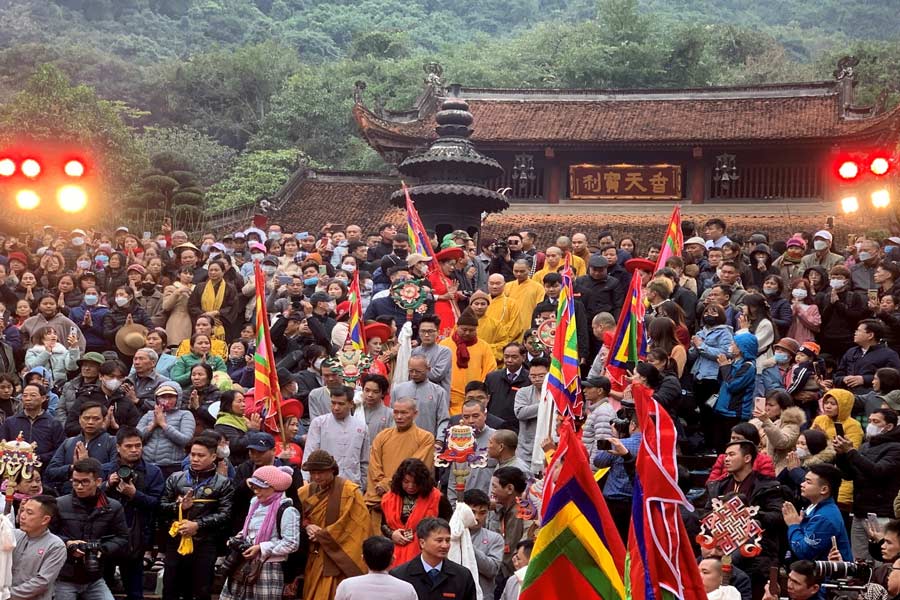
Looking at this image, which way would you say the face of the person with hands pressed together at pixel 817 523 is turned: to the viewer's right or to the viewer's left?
to the viewer's left

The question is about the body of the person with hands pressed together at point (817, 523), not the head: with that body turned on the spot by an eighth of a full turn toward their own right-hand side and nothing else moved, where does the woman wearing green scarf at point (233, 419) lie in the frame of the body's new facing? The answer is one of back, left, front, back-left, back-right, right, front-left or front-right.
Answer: front-left

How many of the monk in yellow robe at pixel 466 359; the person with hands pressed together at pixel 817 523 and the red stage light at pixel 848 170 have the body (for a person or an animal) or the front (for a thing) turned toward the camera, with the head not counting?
2

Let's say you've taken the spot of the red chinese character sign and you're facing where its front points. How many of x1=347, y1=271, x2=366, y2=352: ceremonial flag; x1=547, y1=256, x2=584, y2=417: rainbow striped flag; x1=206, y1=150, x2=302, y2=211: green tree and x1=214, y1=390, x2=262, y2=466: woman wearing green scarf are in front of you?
3

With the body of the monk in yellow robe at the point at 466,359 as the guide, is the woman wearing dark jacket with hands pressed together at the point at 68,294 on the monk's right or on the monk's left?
on the monk's right

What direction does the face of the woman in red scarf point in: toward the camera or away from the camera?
toward the camera

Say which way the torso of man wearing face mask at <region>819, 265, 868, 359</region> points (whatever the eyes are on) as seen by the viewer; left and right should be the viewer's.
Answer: facing the viewer and to the left of the viewer

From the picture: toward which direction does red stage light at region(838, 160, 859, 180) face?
toward the camera

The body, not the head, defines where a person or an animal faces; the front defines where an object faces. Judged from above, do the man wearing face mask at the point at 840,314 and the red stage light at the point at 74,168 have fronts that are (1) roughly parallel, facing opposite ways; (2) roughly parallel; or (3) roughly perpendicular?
roughly parallel

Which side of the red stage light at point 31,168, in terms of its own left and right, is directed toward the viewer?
front

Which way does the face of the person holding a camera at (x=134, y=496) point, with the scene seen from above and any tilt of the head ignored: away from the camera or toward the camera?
toward the camera

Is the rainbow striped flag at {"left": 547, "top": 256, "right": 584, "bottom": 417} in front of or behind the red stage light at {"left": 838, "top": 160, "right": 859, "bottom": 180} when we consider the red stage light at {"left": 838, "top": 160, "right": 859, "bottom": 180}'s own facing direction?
in front

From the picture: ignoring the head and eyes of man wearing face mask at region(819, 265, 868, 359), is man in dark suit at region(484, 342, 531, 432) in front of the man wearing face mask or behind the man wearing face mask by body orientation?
in front

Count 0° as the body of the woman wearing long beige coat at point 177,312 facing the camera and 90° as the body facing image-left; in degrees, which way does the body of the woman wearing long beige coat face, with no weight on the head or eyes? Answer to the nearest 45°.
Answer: approximately 315°

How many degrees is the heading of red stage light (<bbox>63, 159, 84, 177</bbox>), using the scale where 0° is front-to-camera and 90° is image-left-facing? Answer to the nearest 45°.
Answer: approximately 0°

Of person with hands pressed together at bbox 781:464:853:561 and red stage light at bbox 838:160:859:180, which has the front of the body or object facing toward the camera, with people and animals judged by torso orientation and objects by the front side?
the red stage light

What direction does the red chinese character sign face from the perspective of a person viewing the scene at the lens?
facing the viewer

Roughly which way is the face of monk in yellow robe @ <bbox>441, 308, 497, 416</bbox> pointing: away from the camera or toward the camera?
toward the camera
